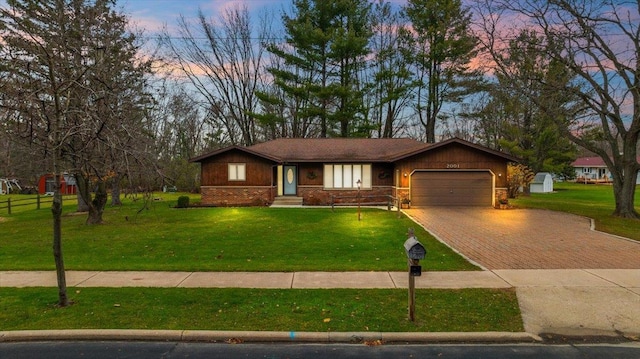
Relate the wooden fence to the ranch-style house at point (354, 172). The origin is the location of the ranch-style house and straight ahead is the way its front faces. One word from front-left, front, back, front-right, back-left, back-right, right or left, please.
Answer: right

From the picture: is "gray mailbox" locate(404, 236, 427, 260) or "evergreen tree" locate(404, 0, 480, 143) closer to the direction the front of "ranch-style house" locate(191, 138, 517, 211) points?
the gray mailbox

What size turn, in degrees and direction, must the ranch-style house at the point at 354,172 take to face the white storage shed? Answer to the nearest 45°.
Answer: approximately 135° to its left

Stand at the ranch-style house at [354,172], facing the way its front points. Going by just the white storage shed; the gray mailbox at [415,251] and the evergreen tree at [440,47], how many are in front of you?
1

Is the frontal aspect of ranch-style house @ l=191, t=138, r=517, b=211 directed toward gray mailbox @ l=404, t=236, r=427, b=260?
yes

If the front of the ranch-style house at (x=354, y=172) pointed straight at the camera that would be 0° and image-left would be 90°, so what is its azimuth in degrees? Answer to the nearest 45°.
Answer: approximately 0°

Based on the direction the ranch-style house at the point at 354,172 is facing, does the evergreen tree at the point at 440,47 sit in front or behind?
behind
